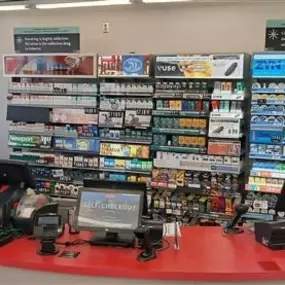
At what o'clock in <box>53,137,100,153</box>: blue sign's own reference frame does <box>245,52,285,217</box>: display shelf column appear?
The display shelf column is roughly at 10 o'clock from the blue sign.

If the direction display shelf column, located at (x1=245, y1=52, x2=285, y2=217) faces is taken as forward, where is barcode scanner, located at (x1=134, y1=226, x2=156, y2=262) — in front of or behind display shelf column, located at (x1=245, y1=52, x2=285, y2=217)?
in front

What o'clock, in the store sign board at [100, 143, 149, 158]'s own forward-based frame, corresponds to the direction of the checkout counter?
The checkout counter is roughly at 12 o'clock from the store sign board.

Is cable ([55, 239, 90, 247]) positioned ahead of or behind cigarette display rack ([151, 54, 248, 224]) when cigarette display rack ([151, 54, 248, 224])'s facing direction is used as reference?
ahead

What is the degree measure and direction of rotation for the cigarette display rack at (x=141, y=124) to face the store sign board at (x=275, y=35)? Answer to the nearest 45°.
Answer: approximately 90° to its left

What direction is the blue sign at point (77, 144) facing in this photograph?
toward the camera

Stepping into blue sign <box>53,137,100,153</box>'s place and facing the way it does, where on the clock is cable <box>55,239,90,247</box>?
The cable is roughly at 12 o'clock from the blue sign.

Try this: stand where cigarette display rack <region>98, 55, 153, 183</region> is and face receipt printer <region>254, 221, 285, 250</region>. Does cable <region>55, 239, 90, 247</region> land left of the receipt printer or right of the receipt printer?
right

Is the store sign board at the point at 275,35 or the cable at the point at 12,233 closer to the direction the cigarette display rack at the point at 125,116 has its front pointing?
the cable

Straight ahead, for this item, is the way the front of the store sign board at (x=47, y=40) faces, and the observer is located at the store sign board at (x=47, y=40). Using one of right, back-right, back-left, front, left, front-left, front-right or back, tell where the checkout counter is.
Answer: front

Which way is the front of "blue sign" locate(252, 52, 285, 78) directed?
toward the camera

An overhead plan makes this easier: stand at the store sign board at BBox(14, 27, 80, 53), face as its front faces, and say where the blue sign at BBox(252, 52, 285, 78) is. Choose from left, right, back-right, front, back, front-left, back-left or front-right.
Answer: front-left

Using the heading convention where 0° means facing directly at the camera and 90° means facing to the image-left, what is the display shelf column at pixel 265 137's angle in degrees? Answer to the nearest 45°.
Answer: approximately 0°

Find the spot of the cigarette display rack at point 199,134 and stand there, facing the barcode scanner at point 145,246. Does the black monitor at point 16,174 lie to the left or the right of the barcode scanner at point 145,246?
right

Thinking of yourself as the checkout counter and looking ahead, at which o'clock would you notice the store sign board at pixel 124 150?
The store sign board is roughly at 6 o'clock from the checkout counter.
